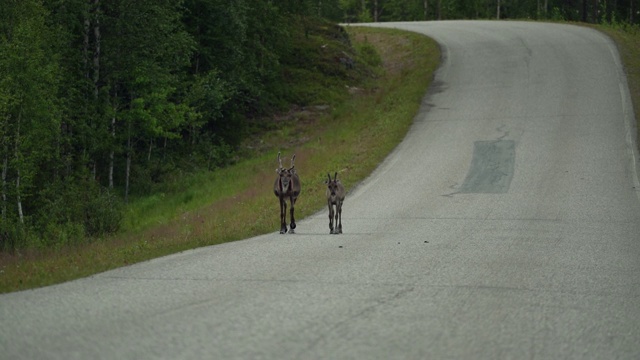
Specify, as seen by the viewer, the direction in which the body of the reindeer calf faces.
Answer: toward the camera
